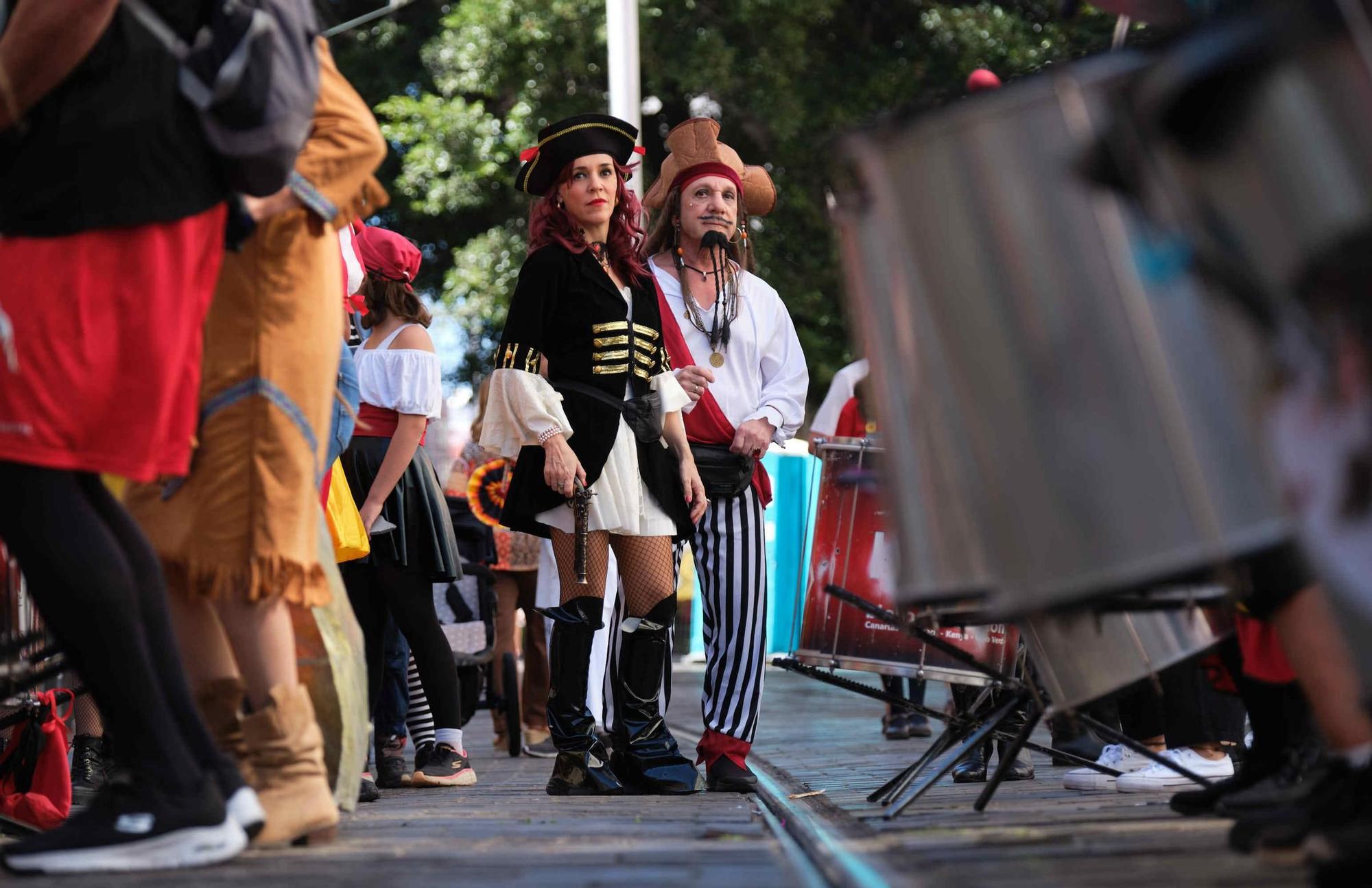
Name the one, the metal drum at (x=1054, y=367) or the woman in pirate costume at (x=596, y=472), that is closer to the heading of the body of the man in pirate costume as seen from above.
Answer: the metal drum

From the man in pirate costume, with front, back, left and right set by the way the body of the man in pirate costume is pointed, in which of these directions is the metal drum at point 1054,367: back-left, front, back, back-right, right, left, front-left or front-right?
front

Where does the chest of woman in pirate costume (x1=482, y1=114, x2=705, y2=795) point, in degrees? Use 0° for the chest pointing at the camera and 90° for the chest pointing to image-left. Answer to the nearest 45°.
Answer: approximately 315°

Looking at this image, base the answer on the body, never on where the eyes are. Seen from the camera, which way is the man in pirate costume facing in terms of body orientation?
toward the camera

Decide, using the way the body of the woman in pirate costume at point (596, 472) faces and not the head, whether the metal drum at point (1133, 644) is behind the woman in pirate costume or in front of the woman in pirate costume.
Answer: in front

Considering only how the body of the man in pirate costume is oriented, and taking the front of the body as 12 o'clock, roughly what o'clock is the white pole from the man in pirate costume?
The white pole is roughly at 6 o'clock from the man in pirate costume.

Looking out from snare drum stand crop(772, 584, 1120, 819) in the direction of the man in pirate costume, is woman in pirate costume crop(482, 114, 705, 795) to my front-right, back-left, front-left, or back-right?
front-left

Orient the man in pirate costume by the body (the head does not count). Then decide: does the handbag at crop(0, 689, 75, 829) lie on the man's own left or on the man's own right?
on the man's own right

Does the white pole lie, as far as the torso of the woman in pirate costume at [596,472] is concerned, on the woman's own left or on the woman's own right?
on the woman's own left

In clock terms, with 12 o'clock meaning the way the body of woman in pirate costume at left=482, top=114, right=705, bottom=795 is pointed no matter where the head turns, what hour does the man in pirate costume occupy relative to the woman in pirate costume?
The man in pirate costume is roughly at 9 o'clock from the woman in pirate costume.

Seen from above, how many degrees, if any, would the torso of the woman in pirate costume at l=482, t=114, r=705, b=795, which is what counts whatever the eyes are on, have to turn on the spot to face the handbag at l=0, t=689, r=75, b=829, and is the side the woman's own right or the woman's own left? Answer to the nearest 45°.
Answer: approximately 90° to the woman's own right

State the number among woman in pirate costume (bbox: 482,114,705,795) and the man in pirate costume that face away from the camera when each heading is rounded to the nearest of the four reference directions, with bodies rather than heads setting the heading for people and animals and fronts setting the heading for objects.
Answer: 0

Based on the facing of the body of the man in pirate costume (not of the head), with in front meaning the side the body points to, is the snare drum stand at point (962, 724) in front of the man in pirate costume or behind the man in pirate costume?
in front
